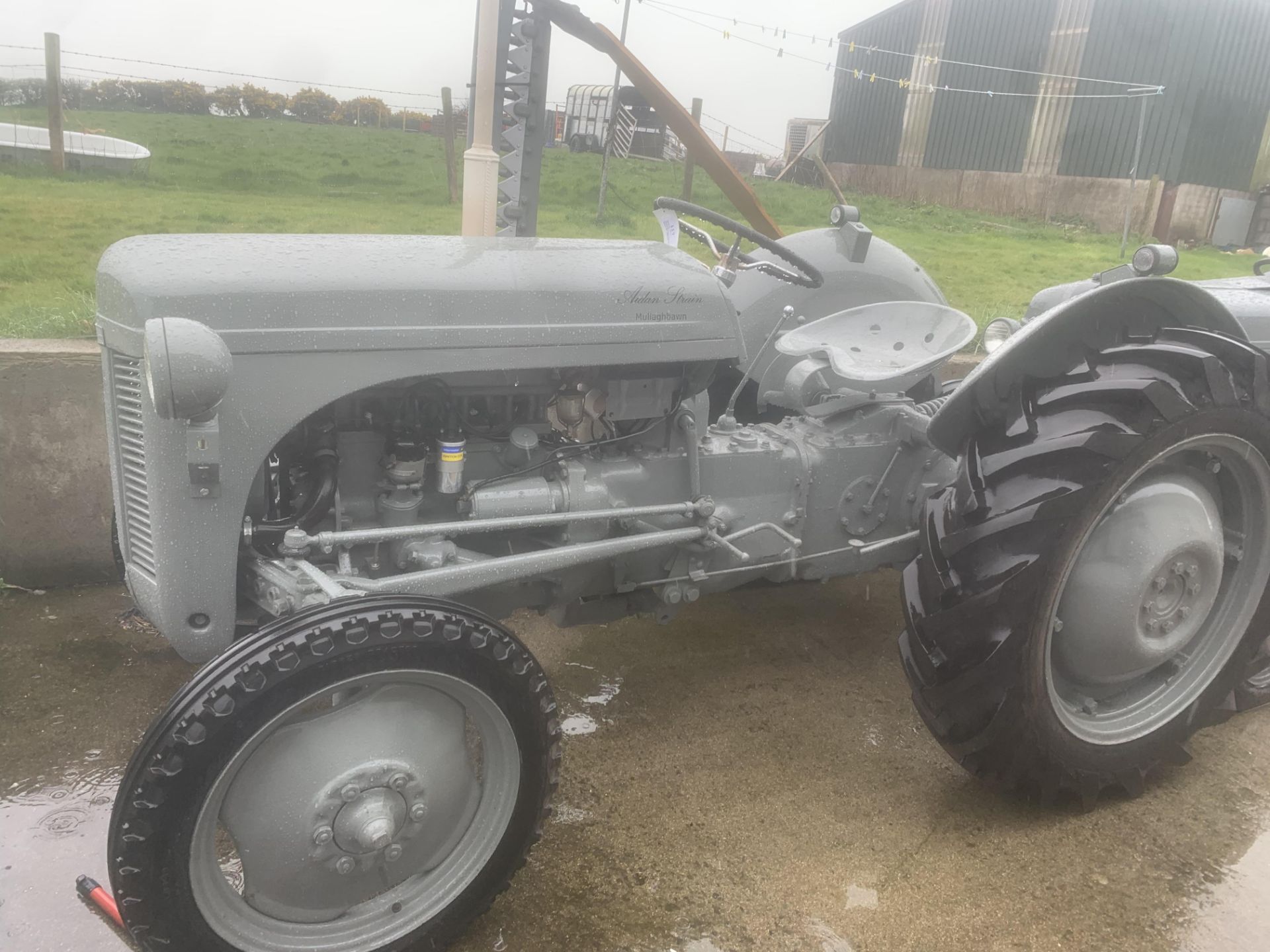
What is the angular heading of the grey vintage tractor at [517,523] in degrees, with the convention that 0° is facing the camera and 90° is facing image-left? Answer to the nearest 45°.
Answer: approximately 45°

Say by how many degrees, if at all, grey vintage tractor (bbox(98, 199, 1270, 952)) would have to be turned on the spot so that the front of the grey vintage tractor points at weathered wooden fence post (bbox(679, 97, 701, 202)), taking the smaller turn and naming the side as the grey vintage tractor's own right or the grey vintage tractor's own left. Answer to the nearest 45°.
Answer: approximately 135° to the grey vintage tractor's own right

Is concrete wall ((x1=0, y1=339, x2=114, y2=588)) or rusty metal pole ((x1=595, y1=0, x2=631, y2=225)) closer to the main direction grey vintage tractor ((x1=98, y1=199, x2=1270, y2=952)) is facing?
the concrete wall

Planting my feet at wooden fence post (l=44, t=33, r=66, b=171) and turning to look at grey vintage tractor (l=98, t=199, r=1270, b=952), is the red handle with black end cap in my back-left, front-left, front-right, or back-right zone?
front-right

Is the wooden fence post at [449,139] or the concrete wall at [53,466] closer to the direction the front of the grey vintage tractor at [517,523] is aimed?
the concrete wall

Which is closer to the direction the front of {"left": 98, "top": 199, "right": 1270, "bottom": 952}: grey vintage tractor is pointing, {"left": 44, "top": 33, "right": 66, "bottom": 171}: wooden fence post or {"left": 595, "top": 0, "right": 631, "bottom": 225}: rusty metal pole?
the wooden fence post

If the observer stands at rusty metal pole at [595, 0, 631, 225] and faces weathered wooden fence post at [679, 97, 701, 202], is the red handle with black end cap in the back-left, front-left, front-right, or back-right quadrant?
back-right

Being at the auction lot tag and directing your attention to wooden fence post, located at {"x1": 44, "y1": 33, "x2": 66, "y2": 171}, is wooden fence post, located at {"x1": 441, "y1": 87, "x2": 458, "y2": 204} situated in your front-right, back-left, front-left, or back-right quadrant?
front-right

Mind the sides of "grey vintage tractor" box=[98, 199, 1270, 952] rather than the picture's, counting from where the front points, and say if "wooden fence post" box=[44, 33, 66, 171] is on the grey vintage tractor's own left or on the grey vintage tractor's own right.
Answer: on the grey vintage tractor's own right

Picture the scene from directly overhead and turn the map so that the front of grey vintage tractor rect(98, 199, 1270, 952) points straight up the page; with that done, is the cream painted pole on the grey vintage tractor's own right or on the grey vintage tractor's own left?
on the grey vintage tractor's own right

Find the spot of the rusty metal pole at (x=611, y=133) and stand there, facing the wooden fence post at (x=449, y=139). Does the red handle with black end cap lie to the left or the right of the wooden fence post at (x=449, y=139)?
left

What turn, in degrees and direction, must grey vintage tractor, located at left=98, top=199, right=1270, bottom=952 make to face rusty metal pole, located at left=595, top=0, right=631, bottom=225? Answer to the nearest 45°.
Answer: approximately 135° to its right

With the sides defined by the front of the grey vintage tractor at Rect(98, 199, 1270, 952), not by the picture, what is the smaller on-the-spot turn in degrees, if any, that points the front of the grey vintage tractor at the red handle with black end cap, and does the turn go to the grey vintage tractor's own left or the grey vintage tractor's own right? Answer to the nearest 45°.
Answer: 0° — it already faces it

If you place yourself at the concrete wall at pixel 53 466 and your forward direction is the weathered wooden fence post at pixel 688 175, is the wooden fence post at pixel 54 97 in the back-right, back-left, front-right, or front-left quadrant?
front-left
